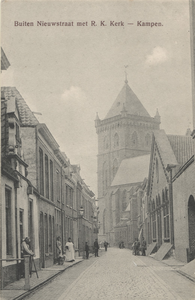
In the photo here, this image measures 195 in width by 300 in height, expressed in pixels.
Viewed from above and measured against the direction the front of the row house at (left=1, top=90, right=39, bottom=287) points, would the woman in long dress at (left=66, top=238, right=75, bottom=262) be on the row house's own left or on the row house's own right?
on the row house's own left

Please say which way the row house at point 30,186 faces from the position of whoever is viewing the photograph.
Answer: facing to the right of the viewer

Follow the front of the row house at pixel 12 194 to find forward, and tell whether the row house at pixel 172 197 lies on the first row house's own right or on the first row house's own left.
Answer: on the first row house's own left

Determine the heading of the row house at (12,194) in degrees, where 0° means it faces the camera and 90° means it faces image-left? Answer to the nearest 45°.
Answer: approximately 270°
